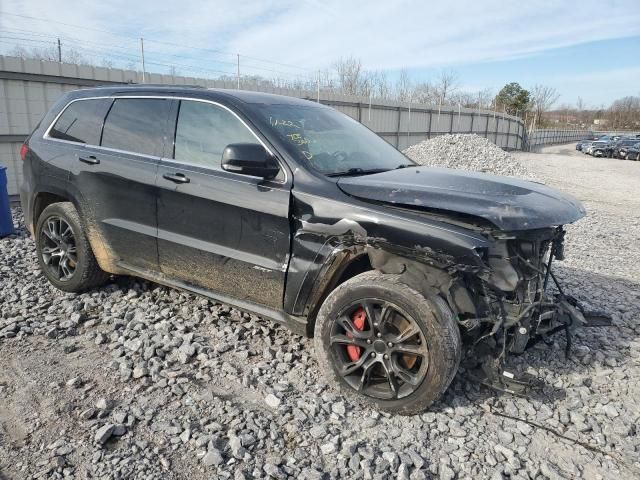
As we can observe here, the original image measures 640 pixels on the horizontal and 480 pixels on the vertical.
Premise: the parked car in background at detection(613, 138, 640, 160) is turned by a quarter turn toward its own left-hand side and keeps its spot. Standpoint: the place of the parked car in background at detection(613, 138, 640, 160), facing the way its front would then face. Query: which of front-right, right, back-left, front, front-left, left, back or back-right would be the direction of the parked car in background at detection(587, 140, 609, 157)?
back

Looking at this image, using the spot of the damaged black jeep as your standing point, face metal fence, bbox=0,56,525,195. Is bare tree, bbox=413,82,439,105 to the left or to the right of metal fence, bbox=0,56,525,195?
right

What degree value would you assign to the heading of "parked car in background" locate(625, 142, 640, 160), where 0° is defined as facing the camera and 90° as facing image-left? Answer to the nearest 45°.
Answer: approximately 45°

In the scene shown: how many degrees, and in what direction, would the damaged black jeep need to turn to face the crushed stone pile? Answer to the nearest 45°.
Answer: approximately 135° to its left

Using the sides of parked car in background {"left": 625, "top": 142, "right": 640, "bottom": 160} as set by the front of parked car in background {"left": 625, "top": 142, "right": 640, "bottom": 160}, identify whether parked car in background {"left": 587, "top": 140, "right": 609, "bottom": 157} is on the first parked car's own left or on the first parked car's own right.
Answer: on the first parked car's own right

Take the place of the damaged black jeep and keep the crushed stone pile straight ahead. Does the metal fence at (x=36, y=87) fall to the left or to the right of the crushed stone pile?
left

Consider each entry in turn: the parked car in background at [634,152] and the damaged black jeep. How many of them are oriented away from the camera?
0

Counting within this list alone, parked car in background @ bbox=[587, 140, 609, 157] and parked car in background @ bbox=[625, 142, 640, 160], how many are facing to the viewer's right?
0

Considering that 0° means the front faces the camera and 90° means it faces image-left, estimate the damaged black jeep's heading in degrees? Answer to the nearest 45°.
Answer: approximately 315°

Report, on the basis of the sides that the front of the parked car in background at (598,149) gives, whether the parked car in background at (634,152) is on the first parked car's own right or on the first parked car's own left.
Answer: on the first parked car's own left

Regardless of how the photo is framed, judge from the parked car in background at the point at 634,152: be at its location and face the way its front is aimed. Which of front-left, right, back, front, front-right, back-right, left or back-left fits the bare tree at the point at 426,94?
front-right

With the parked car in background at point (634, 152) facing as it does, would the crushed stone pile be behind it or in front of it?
in front

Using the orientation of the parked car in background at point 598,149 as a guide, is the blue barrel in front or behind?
in front

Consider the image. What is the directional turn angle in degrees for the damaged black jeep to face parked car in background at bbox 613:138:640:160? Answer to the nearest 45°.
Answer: approximately 90° to its left
